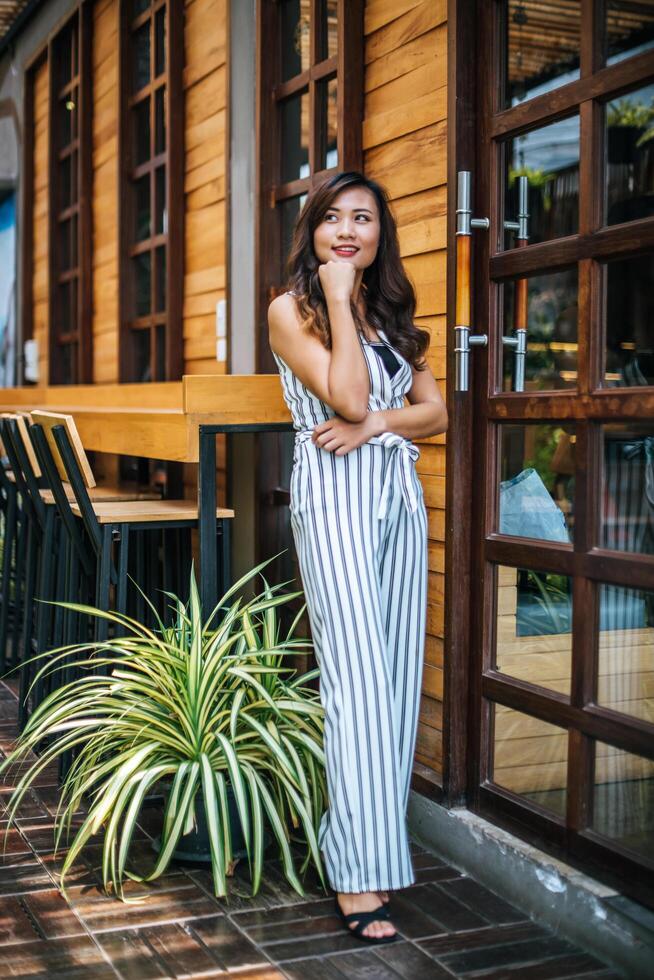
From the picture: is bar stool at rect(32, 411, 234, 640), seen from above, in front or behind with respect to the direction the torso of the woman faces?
behind

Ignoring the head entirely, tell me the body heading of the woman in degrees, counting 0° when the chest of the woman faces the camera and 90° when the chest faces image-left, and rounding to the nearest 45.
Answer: approximately 315°

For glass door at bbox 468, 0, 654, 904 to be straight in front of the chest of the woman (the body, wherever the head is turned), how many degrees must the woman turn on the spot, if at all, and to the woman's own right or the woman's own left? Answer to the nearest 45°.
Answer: approximately 45° to the woman's own left
